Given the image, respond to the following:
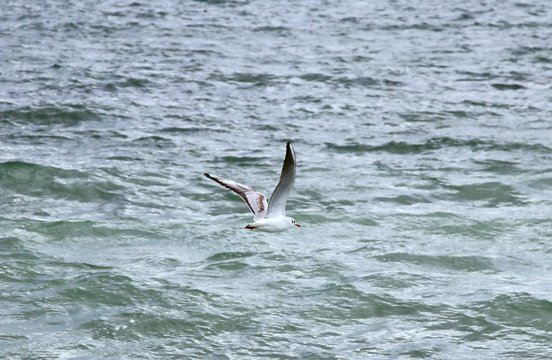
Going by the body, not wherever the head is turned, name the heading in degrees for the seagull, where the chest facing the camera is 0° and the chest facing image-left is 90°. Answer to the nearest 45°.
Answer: approximately 270°
